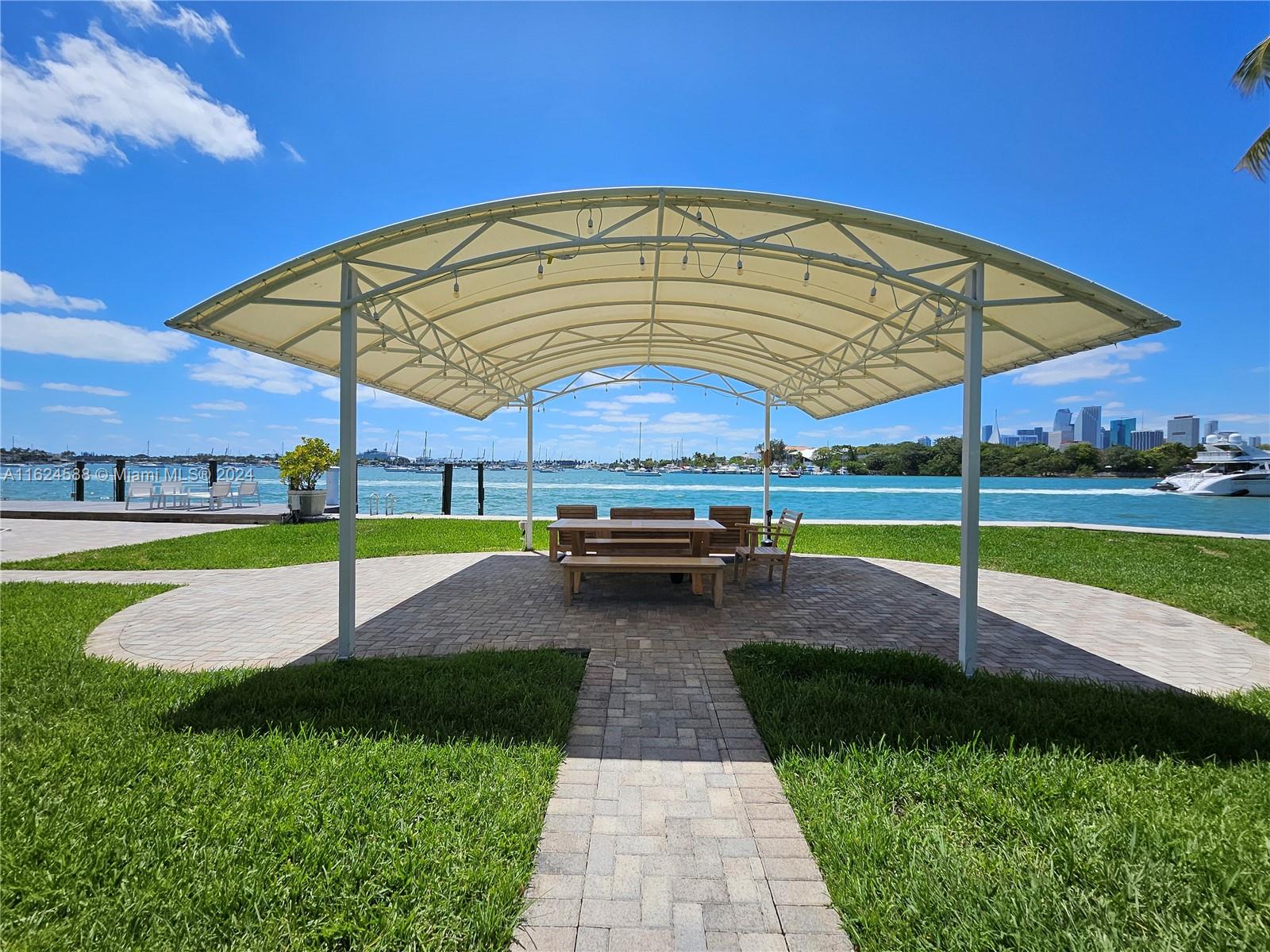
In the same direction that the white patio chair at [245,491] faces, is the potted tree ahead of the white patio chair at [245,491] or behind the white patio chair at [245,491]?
behind

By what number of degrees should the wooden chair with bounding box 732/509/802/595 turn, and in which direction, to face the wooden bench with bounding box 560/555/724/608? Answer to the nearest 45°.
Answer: approximately 45° to its left

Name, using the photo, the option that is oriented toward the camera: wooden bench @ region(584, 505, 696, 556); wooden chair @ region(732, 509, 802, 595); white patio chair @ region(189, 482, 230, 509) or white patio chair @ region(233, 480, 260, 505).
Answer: the wooden bench

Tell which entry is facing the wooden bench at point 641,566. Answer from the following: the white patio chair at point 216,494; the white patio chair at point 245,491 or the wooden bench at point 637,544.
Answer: the wooden bench at point 637,544

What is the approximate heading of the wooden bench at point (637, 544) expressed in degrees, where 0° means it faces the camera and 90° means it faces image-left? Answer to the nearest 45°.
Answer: approximately 0°

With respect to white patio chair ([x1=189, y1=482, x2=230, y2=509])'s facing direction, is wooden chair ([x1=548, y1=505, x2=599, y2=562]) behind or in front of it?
behind

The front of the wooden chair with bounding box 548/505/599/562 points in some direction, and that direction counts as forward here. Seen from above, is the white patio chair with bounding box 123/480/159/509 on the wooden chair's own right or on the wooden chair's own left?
on the wooden chair's own right

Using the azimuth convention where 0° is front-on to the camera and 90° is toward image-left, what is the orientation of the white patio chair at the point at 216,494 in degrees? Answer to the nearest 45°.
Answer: approximately 135°

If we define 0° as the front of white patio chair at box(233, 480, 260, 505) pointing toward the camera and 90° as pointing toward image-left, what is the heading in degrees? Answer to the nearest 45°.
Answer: approximately 135°

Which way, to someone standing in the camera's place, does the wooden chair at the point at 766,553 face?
facing to the left of the viewer

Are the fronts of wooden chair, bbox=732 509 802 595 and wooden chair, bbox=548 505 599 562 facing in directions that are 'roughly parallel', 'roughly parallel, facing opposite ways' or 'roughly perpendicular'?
roughly perpendicular

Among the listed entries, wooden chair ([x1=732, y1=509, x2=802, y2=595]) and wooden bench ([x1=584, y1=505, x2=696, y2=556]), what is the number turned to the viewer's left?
1
